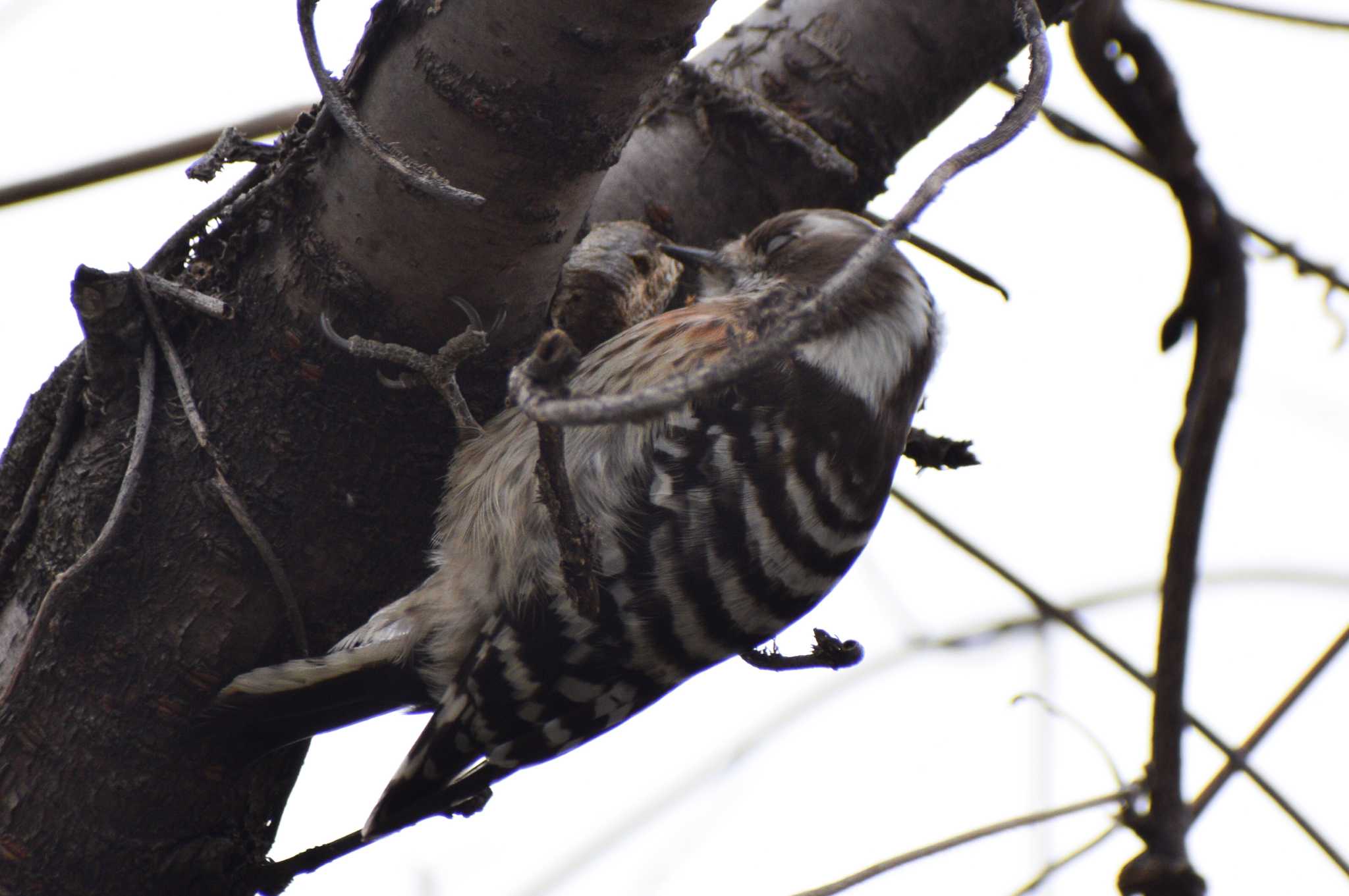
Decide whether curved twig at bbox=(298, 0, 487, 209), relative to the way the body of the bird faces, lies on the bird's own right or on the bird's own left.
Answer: on the bird's own left
